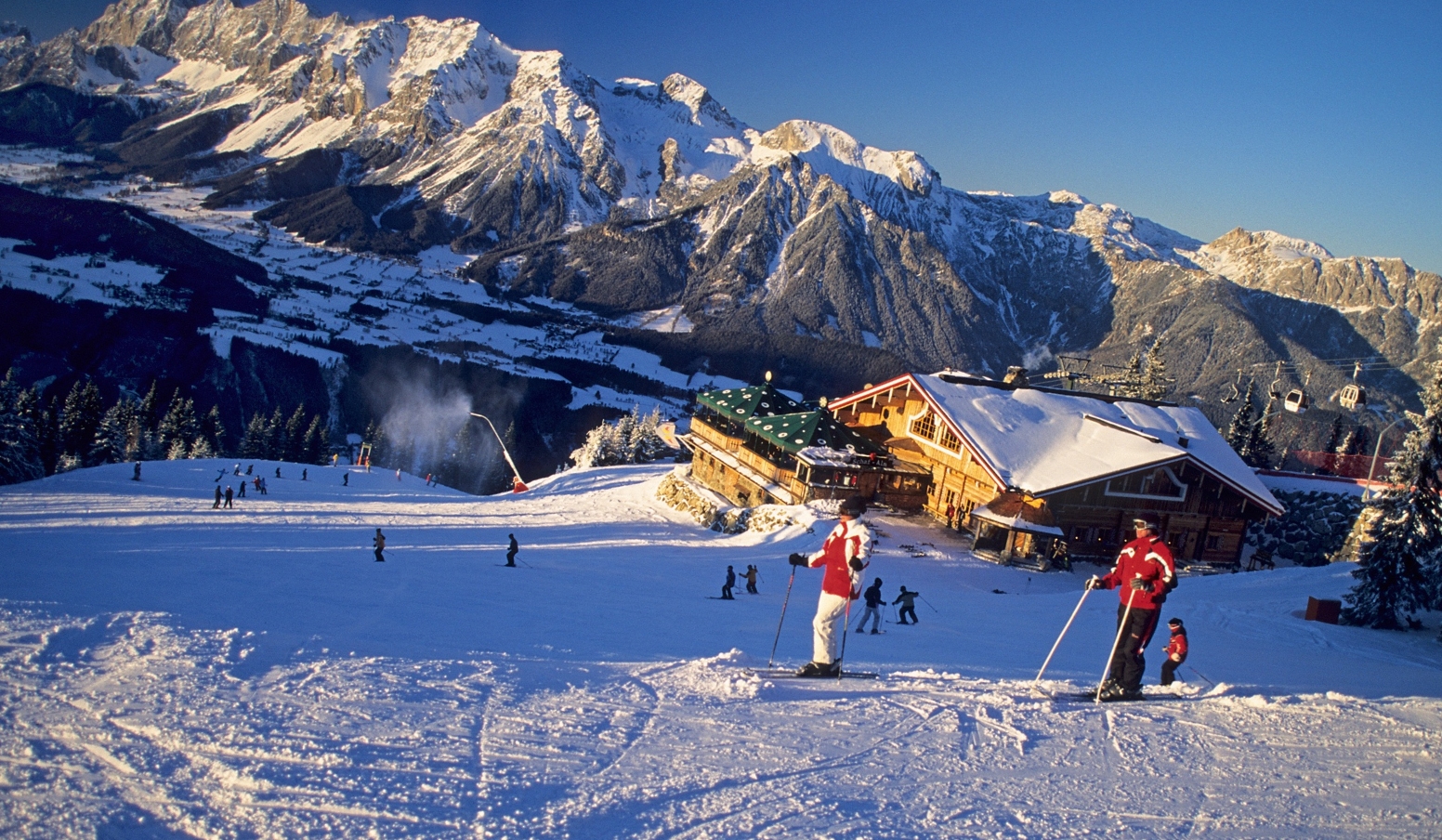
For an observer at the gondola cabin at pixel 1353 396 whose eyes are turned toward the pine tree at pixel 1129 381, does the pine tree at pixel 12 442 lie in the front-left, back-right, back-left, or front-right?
front-left

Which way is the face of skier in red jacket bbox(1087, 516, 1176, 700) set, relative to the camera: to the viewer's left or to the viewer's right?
to the viewer's left

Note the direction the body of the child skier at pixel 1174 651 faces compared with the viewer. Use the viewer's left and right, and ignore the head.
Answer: facing to the left of the viewer

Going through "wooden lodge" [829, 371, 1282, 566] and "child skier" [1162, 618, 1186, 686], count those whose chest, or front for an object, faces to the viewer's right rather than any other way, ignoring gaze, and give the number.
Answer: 0

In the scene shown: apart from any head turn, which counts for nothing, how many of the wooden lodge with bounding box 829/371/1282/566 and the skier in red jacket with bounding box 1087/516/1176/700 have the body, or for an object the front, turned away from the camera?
0

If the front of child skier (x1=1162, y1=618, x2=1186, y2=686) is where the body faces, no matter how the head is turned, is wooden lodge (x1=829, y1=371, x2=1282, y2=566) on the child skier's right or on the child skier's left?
on the child skier's right

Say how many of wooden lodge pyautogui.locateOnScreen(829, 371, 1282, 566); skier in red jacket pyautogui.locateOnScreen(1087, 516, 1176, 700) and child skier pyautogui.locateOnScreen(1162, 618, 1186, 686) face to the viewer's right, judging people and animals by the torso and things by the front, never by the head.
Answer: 0

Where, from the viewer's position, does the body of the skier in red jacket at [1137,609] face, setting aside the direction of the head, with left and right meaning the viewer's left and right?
facing the viewer and to the left of the viewer

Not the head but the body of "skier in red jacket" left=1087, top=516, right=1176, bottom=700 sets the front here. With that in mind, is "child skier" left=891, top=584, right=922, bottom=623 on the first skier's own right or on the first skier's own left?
on the first skier's own right

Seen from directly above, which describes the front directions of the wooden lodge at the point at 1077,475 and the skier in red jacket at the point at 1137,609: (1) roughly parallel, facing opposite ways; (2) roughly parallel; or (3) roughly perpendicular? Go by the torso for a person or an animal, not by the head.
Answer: roughly parallel

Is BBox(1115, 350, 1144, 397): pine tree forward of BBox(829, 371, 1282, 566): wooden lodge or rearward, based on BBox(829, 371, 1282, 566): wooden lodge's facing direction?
rearward

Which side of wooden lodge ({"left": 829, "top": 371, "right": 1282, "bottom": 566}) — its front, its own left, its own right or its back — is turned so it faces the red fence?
back
